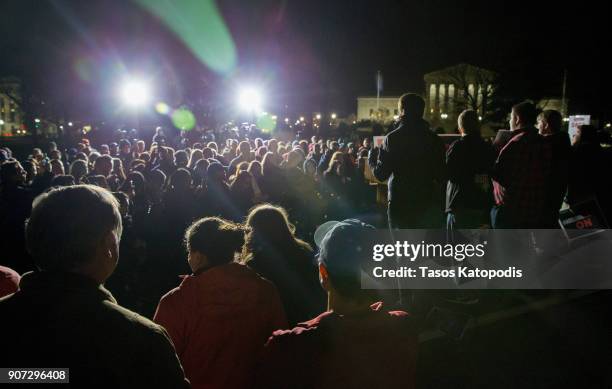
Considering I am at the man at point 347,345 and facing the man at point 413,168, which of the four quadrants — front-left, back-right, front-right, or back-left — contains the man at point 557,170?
front-right

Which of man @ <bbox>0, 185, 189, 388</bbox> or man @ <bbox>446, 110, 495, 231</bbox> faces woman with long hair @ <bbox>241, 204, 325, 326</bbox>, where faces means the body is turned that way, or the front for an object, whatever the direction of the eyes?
man @ <bbox>0, 185, 189, 388</bbox>

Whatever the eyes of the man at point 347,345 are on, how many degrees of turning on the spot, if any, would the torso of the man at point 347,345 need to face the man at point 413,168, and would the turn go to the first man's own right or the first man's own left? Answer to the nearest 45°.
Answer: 0° — they already face them

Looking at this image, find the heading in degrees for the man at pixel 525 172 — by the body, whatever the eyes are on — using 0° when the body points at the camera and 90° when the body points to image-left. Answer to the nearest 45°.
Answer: approximately 135°

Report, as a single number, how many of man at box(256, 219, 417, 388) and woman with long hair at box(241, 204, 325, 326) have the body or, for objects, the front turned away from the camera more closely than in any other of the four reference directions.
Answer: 2

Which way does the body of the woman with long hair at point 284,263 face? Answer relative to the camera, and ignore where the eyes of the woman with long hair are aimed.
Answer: away from the camera

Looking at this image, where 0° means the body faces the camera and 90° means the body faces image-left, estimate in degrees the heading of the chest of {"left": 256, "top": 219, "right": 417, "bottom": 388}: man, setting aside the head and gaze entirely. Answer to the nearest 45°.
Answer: approximately 180°

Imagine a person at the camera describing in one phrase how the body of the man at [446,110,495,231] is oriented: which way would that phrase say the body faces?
away from the camera

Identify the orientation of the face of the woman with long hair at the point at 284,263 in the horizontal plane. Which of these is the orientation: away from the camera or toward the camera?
away from the camera

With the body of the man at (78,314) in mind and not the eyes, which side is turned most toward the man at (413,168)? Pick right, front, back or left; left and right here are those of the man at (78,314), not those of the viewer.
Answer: front

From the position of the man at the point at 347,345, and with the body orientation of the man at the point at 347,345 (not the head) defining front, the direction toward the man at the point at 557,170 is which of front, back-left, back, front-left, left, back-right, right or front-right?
front-right

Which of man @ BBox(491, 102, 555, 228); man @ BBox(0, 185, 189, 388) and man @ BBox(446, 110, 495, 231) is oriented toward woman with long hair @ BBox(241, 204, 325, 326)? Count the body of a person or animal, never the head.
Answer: man @ BBox(0, 185, 189, 388)

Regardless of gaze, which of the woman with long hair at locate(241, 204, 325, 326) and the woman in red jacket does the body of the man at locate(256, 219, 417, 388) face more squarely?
the woman with long hair
